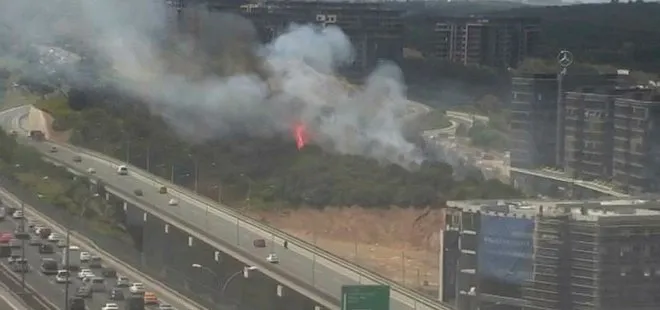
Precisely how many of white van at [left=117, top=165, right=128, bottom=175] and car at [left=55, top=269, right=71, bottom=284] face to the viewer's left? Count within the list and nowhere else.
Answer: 0

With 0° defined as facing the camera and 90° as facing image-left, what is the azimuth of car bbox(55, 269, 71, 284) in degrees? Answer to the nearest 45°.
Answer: approximately 315°

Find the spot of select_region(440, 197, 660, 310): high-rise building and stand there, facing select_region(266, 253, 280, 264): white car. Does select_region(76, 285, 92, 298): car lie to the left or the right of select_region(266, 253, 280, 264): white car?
left

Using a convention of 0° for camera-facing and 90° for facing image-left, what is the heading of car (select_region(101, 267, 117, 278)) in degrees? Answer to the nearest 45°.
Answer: approximately 315°
